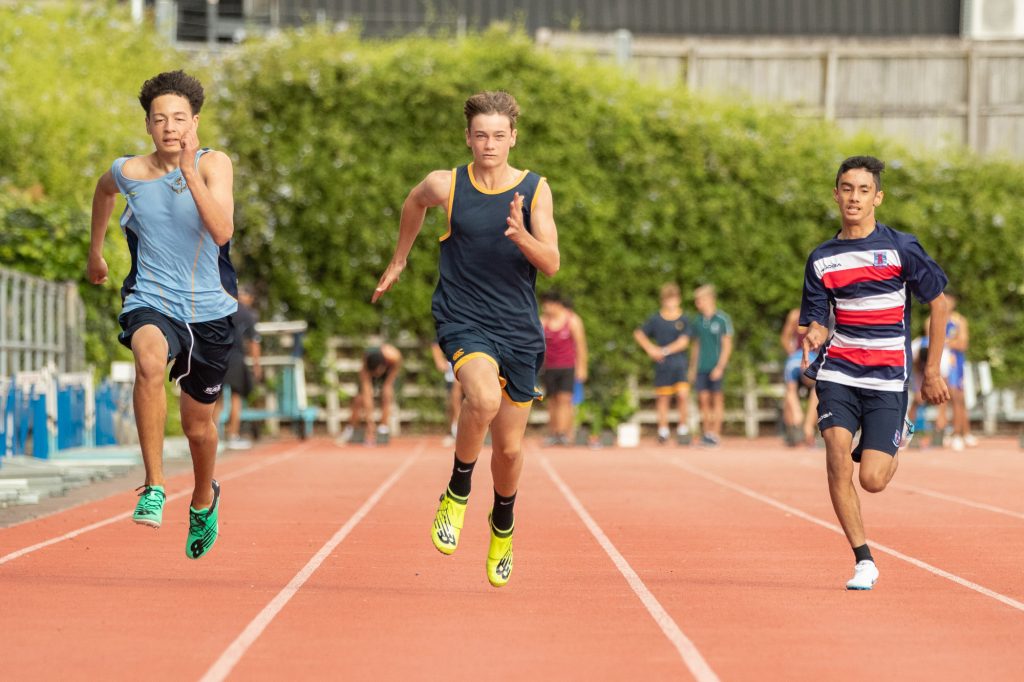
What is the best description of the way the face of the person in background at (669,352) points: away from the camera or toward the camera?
toward the camera

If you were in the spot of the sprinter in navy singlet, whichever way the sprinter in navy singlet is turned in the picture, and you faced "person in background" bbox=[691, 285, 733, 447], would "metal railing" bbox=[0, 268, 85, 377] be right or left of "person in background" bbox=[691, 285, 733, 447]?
left

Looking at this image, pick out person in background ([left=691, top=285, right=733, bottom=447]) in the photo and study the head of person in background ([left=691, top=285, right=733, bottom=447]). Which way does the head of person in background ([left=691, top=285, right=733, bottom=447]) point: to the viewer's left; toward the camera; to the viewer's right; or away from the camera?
toward the camera

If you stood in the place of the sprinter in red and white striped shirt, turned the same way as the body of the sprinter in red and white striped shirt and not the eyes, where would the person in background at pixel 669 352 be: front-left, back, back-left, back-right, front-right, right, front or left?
back

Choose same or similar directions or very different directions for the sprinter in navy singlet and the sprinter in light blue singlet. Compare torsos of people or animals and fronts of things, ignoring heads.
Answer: same or similar directions

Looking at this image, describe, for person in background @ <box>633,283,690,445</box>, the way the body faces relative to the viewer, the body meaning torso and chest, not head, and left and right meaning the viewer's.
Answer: facing the viewer

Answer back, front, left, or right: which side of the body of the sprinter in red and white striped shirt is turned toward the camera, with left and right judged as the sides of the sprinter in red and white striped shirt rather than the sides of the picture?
front

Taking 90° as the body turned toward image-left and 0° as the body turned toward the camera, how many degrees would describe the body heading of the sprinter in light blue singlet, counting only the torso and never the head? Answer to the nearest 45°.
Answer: approximately 0°

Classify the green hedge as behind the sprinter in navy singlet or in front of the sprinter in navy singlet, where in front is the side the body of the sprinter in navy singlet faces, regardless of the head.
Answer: behind

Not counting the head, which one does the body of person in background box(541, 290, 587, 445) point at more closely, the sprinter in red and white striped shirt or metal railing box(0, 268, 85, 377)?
the sprinter in red and white striped shirt

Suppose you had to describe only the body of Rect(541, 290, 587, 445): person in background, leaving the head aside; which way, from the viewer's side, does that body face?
toward the camera

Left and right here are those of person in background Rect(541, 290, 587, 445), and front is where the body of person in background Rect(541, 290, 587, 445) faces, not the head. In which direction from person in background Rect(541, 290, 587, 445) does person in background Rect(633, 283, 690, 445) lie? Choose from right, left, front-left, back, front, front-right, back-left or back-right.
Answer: back-left

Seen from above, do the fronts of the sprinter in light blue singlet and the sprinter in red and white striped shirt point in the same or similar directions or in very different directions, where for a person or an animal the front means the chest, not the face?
same or similar directions

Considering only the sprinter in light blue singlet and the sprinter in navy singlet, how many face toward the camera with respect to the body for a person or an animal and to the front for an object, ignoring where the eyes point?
2

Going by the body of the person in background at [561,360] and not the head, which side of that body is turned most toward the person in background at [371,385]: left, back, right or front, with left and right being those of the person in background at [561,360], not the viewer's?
right

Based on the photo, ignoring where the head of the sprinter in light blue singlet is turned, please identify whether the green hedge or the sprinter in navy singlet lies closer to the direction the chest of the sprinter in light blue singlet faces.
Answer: the sprinter in navy singlet
